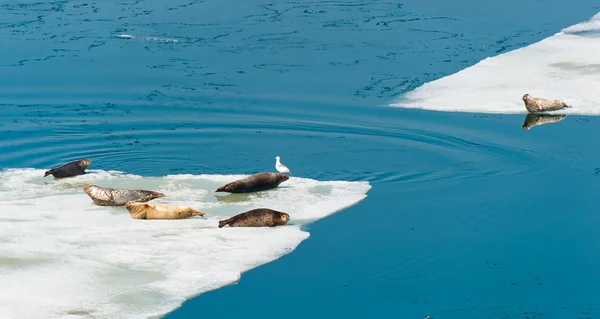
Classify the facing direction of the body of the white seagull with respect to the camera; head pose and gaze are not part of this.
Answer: to the viewer's left

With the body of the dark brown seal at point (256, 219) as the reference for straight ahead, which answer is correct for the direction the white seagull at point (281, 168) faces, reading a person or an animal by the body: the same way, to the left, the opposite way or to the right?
the opposite way

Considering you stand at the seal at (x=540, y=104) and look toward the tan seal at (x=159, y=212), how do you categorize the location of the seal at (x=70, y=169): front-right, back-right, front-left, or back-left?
front-right

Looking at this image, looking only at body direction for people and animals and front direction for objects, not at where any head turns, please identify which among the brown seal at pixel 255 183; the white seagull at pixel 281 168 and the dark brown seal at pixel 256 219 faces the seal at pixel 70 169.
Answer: the white seagull

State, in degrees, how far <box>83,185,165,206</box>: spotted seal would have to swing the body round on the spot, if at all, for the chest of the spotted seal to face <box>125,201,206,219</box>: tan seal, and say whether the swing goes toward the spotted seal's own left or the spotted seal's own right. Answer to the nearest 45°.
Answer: approximately 135° to the spotted seal's own left

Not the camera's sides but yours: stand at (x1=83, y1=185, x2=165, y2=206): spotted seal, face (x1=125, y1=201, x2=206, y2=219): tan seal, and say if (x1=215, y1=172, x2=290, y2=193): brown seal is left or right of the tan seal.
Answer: left

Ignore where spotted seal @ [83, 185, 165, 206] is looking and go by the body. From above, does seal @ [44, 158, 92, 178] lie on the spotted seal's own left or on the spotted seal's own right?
on the spotted seal's own right

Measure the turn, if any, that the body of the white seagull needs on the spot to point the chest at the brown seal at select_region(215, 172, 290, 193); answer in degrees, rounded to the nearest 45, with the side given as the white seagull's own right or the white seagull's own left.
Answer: approximately 45° to the white seagull's own left

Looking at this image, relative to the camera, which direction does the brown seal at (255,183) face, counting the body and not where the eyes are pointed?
to the viewer's right

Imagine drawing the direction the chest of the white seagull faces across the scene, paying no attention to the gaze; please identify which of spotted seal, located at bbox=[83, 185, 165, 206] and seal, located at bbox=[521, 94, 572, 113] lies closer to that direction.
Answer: the spotted seal

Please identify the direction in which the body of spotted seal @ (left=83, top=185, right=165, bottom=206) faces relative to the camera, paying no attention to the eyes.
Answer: to the viewer's left

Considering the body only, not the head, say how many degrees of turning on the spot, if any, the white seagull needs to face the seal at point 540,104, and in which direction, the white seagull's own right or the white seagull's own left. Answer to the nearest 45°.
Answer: approximately 135° to the white seagull's own right

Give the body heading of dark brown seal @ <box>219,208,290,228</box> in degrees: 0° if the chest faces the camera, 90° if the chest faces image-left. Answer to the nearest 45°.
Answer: approximately 270°
